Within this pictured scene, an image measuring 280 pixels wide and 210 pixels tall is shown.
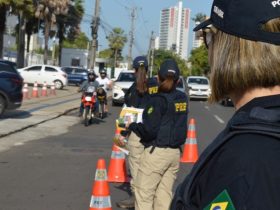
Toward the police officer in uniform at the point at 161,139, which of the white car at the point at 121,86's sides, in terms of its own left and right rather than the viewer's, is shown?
front

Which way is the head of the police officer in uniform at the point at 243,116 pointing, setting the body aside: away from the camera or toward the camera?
away from the camera

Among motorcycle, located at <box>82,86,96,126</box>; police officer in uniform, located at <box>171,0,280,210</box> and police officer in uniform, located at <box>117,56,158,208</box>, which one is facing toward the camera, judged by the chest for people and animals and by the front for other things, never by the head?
the motorcycle

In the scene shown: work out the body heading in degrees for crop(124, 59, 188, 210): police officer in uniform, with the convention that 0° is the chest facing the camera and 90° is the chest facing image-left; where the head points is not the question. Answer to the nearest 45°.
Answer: approximately 135°

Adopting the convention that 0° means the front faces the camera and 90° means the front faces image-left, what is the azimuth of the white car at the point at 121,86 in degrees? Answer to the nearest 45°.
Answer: approximately 0°

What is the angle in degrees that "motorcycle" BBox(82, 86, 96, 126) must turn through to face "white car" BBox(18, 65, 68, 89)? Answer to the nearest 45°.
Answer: approximately 180°

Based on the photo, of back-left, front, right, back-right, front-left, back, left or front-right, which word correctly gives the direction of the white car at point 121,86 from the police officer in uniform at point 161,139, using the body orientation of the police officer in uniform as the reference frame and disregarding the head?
front-right

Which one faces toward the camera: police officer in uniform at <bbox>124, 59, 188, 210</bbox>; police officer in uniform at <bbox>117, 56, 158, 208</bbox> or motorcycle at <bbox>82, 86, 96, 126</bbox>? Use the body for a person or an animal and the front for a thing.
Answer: the motorcycle

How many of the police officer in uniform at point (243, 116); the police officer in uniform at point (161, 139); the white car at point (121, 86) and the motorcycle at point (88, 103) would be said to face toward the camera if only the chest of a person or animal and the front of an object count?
2

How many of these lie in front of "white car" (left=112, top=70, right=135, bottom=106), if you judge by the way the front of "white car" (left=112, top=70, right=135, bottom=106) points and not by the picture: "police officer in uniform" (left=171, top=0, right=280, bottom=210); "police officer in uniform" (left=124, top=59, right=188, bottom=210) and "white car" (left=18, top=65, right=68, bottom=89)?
2

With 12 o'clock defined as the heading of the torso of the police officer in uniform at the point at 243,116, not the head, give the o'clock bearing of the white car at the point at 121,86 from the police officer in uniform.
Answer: The white car is roughly at 1 o'clock from the police officer in uniform.

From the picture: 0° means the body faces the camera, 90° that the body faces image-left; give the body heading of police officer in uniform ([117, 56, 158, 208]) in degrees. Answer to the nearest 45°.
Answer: approximately 135°

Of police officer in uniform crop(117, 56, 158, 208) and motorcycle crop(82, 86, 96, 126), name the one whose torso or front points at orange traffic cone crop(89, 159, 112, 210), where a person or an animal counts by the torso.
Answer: the motorcycle
